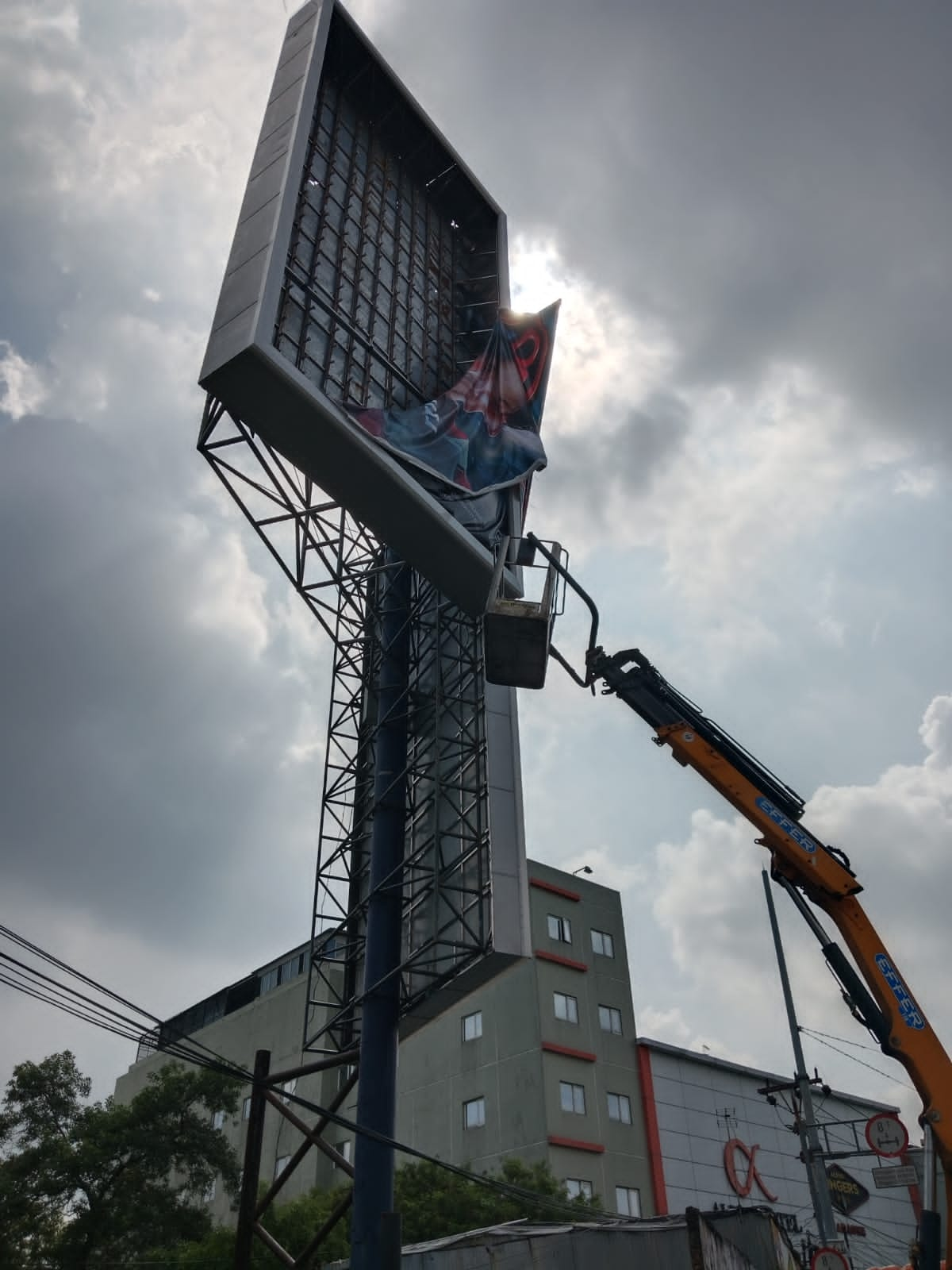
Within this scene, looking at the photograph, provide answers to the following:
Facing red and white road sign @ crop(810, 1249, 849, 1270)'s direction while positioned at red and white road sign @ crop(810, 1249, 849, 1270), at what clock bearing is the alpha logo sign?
The alpha logo sign is roughly at 6 o'clock from the red and white road sign.

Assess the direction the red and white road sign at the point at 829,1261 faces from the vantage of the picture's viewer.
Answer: facing the viewer

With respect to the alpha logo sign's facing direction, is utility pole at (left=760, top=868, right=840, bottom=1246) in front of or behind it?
in front

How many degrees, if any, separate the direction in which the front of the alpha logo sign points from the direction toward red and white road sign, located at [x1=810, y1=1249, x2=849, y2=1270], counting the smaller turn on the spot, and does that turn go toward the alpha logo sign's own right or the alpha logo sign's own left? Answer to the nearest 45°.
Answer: approximately 45° to the alpha logo sign's own right

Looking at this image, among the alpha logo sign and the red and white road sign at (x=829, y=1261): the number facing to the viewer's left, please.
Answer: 0

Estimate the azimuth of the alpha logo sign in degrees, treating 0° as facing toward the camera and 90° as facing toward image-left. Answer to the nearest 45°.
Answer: approximately 315°

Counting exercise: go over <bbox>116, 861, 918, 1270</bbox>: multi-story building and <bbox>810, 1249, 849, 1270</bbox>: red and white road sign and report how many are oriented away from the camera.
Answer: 0

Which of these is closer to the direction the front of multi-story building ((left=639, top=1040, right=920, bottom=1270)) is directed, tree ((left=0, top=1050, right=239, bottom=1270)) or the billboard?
the billboard

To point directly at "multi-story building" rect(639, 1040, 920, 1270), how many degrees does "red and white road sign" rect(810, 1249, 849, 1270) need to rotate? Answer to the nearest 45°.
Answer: approximately 180°

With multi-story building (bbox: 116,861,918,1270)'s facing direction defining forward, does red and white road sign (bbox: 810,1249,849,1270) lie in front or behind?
in front

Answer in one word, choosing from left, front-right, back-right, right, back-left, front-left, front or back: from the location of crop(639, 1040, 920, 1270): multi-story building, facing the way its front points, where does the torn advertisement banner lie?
front-right

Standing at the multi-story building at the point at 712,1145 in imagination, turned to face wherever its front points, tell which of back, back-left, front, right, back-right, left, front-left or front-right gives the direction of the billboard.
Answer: front-right
